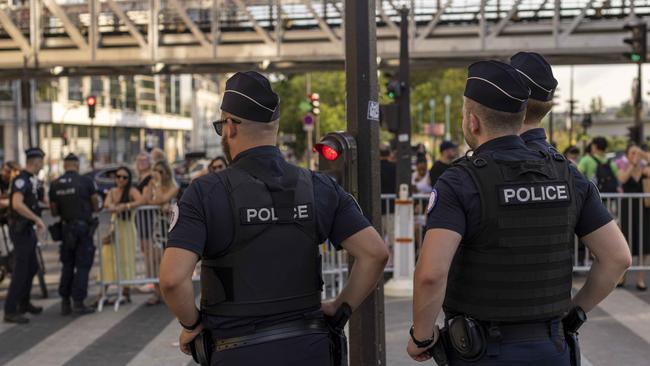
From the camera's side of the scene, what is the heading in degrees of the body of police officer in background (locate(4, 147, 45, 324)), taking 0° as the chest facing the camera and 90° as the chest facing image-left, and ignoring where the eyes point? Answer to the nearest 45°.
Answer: approximately 270°

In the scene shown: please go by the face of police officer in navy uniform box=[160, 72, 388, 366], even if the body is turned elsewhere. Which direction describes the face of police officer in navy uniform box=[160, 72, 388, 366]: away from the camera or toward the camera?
away from the camera

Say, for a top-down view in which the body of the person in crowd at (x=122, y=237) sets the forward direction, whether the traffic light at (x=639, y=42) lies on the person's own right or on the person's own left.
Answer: on the person's own left

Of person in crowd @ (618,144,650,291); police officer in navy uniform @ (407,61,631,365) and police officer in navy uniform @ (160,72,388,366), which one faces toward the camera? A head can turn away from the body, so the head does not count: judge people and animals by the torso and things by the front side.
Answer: the person in crowd

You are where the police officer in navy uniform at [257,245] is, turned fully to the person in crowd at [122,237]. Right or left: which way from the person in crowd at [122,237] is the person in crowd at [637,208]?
right

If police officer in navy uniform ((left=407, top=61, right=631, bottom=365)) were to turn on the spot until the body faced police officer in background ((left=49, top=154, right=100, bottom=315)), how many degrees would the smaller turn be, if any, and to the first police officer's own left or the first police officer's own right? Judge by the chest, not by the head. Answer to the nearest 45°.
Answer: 0° — they already face them

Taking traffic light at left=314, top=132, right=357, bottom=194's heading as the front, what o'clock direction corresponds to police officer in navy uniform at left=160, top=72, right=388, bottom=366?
The police officer in navy uniform is roughly at 11 o'clock from the traffic light.

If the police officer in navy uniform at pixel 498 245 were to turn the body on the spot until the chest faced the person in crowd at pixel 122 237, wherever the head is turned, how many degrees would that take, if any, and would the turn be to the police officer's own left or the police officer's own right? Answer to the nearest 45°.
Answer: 0° — they already face them

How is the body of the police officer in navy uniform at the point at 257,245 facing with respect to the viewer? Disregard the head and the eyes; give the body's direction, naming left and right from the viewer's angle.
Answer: facing away from the viewer and to the left of the viewer

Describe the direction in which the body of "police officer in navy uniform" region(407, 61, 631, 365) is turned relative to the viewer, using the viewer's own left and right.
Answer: facing away from the viewer and to the left of the viewer

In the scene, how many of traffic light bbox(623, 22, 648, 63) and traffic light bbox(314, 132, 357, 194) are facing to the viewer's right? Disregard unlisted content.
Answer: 0

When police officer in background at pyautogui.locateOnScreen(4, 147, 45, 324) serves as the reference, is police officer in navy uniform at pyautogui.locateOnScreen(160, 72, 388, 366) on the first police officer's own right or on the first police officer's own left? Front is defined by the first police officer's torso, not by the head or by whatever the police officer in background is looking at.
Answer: on the first police officer's own right
